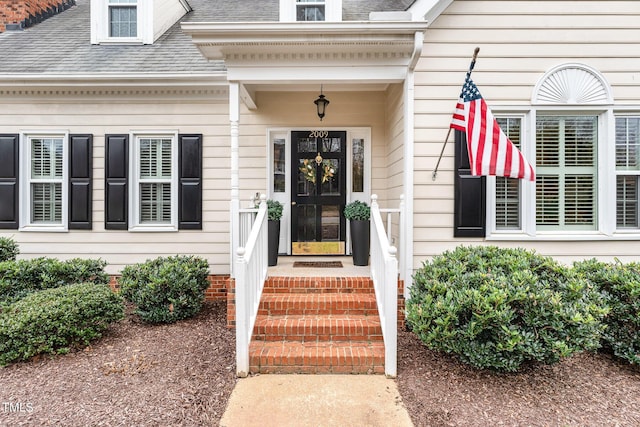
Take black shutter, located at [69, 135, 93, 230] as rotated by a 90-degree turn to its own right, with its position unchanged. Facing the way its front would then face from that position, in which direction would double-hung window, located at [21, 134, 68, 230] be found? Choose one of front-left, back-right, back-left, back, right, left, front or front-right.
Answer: front-right

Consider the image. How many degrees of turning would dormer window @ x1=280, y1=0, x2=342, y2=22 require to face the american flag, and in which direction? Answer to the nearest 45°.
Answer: approximately 45° to its left

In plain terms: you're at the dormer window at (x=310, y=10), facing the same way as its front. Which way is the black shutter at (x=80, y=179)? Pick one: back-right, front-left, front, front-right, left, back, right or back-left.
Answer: right

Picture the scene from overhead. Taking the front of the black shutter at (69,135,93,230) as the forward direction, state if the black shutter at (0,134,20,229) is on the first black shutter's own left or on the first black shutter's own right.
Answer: on the first black shutter's own right

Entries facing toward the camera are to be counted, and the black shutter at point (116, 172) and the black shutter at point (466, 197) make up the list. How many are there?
2

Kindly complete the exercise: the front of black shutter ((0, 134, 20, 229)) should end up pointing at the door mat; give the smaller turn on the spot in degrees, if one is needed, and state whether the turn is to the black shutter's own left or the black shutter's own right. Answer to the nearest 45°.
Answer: approximately 45° to the black shutter's own left

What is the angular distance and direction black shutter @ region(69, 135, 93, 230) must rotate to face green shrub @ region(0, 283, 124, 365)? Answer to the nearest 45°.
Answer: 0° — it already faces it

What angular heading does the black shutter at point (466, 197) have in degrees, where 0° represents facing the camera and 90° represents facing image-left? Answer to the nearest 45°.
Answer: approximately 0°
